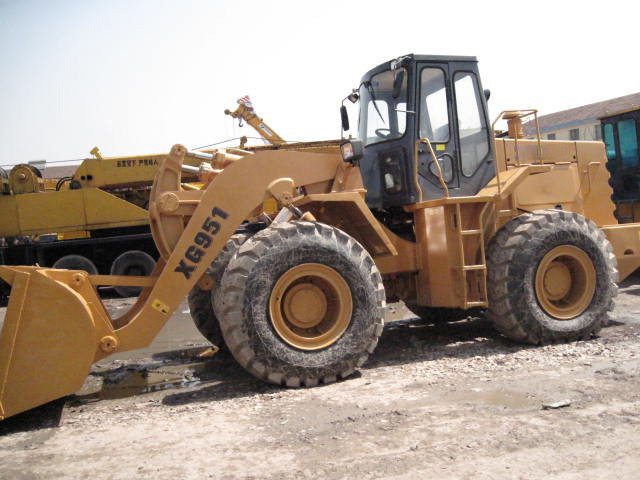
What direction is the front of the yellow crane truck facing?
to the viewer's right

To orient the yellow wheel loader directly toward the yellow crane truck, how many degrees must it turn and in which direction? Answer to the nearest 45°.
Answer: approximately 90° to its right

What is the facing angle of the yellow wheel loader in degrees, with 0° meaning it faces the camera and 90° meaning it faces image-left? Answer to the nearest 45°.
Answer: approximately 45°

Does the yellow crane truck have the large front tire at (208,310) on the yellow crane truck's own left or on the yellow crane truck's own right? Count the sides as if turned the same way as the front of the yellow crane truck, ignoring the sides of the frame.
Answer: on the yellow crane truck's own right

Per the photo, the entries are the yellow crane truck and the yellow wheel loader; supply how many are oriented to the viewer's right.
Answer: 1
